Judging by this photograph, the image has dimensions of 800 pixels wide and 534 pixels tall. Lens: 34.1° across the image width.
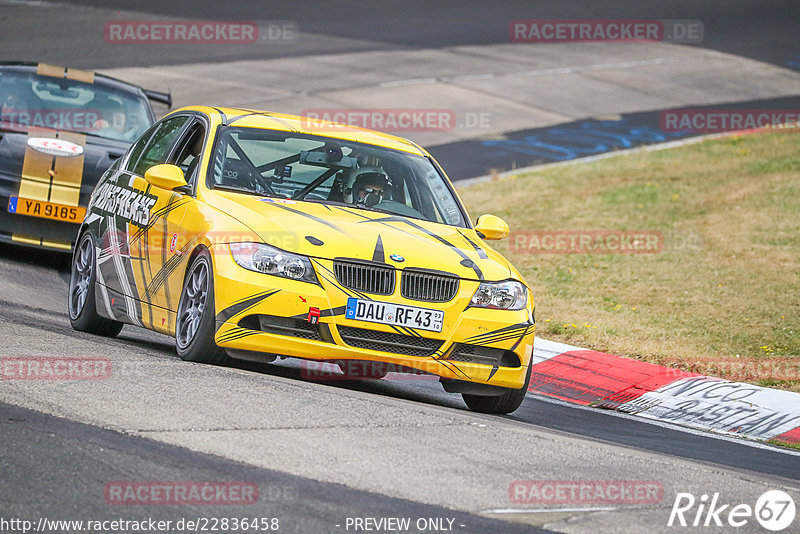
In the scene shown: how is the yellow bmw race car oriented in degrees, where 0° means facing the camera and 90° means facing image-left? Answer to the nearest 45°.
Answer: approximately 315°
